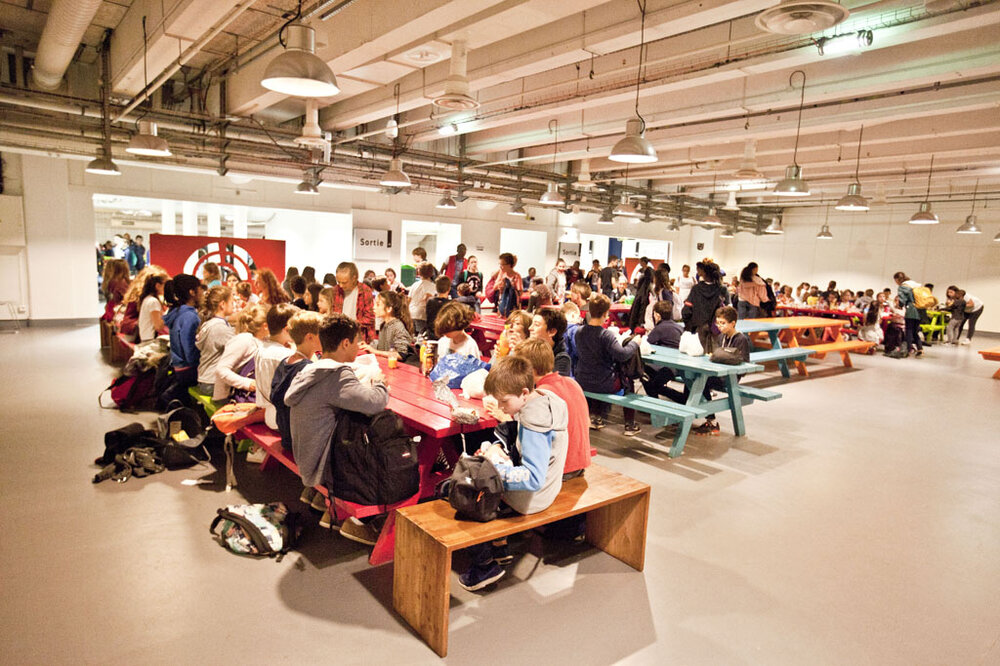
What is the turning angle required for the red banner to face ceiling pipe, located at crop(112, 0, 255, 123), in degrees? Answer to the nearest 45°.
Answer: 0° — it already faces it

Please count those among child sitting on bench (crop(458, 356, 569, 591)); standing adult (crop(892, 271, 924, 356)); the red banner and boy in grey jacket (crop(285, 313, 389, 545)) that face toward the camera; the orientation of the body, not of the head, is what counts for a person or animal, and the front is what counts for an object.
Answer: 1

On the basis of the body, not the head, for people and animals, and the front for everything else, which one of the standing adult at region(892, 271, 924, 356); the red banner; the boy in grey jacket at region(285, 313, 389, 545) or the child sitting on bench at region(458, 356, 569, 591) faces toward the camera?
the red banner

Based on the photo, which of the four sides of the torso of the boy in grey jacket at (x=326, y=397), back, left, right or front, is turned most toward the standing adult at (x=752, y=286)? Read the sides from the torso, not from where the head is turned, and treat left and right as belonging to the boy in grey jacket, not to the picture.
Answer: front

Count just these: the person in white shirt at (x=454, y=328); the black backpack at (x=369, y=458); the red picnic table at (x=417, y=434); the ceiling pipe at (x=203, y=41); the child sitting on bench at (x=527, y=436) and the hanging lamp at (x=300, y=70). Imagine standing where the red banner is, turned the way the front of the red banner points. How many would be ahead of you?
6

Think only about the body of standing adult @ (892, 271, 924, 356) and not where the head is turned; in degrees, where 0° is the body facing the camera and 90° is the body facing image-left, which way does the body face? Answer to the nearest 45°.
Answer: approximately 90°

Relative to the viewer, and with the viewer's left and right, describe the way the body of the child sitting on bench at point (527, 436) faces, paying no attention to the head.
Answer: facing to the left of the viewer

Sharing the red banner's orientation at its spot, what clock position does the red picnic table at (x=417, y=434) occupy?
The red picnic table is roughly at 12 o'clock from the red banner.

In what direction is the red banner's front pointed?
toward the camera

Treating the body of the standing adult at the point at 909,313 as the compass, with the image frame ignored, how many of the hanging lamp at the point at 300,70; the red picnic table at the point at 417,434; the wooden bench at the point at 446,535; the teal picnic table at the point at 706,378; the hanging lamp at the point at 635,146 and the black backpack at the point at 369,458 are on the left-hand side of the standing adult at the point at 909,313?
6

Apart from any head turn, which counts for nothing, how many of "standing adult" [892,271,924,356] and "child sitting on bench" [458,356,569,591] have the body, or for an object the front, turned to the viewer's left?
2

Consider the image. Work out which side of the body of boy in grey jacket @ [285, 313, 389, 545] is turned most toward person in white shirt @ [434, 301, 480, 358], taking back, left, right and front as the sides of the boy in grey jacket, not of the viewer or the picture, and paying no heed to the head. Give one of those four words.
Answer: front

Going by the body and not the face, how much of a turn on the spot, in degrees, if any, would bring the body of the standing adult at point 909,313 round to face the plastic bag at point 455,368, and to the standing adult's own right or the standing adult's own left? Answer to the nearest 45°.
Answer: approximately 90° to the standing adult's own left

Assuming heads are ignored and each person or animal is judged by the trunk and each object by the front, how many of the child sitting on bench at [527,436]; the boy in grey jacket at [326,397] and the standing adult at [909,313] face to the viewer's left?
2

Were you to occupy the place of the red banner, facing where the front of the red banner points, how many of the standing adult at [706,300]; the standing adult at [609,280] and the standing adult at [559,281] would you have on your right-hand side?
0

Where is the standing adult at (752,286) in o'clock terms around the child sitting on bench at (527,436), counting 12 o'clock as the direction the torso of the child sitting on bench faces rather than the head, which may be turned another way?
The standing adult is roughly at 4 o'clock from the child sitting on bench.

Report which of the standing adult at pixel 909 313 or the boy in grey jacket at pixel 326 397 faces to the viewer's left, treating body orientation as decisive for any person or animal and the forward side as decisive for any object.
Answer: the standing adult

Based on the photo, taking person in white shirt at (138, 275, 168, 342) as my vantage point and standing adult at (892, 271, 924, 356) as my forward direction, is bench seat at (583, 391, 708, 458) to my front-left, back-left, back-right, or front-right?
front-right
